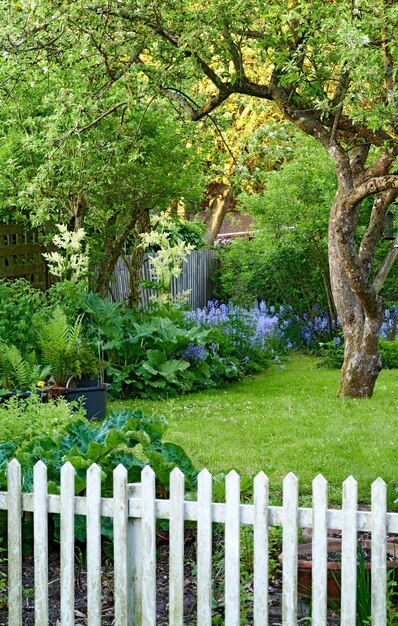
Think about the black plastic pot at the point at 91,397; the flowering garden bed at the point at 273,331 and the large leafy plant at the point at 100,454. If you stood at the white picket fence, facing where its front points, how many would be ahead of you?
0

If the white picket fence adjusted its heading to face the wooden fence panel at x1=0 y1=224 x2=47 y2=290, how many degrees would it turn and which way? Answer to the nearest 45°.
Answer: approximately 180°

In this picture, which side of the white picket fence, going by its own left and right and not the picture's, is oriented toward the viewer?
front

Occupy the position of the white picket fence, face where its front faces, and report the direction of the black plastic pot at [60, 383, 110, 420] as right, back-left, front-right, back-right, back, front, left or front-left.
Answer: back

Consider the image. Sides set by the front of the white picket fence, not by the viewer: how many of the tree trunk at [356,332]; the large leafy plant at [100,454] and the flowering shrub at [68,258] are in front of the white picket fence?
0

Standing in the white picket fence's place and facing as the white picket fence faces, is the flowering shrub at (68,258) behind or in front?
behind

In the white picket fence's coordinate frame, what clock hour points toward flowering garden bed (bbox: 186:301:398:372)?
The flowering garden bed is roughly at 6 o'clock from the white picket fence.

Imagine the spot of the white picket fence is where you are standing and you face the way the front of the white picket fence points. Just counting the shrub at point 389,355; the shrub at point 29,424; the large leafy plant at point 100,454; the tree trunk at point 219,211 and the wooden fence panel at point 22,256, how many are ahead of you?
0

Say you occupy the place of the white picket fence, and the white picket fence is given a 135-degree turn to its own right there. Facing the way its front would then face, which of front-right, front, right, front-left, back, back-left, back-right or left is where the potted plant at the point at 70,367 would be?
front-right

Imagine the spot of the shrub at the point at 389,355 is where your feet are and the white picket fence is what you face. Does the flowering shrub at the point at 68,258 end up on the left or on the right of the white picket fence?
right

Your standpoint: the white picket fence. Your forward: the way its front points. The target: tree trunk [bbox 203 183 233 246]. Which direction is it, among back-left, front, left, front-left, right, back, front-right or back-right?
back

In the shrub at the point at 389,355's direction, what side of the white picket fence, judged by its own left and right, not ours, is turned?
back

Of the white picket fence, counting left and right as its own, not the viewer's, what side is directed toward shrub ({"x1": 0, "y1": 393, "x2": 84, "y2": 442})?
back

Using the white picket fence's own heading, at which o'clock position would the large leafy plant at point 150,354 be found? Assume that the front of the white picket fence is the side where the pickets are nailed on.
The large leafy plant is roughly at 6 o'clock from the white picket fence.

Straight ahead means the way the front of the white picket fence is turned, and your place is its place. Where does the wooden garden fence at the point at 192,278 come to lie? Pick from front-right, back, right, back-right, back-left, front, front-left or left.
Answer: back

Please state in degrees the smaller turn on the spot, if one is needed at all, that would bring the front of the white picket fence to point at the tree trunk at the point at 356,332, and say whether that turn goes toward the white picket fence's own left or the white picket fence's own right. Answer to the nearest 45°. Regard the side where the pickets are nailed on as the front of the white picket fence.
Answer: approximately 180°
